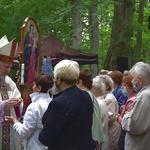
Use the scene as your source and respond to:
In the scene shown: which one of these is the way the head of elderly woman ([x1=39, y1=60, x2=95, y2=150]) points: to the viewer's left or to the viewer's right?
to the viewer's left

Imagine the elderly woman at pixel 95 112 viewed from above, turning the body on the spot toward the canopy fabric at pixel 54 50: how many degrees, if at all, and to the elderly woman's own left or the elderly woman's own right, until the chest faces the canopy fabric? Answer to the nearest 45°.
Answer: approximately 45° to the elderly woman's own right

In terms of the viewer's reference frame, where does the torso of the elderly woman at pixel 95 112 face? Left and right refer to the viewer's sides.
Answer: facing away from the viewer and to the left of the viewer

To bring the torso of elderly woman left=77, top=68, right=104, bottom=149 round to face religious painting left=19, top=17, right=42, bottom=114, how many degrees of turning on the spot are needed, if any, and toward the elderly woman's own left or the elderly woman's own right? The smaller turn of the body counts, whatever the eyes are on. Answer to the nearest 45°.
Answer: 0° — they already face it

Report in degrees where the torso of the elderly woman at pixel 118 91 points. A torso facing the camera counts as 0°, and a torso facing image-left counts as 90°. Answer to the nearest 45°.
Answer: approximately 180°

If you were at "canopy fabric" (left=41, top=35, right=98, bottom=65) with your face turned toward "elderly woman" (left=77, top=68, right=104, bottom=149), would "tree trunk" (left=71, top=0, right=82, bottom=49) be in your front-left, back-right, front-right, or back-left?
back-left

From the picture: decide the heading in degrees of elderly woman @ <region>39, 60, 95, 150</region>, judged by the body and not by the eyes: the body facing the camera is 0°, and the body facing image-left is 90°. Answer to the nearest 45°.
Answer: approximately 135°

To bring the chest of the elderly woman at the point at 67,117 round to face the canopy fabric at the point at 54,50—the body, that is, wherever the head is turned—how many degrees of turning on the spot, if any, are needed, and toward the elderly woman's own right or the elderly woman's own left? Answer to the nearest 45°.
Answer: approximately 45° to the elderly woman's own right
